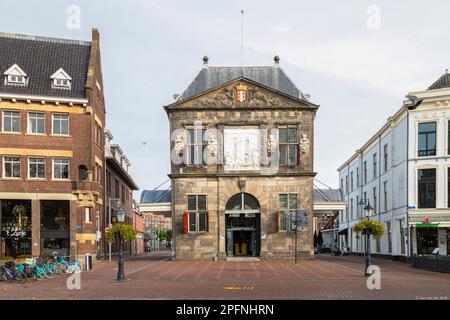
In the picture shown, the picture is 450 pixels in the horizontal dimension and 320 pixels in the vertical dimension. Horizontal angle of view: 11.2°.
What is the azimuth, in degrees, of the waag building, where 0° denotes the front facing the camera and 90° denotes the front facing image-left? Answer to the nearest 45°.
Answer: approximately 0°

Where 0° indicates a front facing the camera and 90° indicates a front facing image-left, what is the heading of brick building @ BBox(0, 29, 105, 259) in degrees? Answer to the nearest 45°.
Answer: approximately 0°
